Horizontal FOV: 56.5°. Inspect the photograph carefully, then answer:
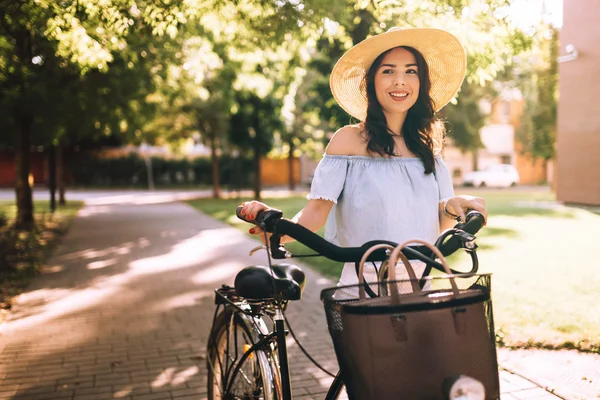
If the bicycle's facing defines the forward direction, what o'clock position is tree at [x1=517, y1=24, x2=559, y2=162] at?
The tree is roughly at 8 o'clock from the bicycle.

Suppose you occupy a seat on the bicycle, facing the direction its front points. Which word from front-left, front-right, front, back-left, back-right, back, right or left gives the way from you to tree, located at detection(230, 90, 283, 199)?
back-left

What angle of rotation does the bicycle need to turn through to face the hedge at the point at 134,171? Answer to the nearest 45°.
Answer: approximately 135° to its left

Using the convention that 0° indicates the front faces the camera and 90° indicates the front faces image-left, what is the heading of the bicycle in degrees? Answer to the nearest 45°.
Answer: approximately 315°

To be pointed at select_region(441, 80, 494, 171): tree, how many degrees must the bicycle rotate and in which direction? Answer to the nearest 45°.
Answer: approximately 135° to its left

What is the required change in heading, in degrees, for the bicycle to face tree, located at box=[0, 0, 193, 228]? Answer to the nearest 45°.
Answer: approximately 180°

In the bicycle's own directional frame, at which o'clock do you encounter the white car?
The white car is roughly at 8 o'clock from the bicycle.
